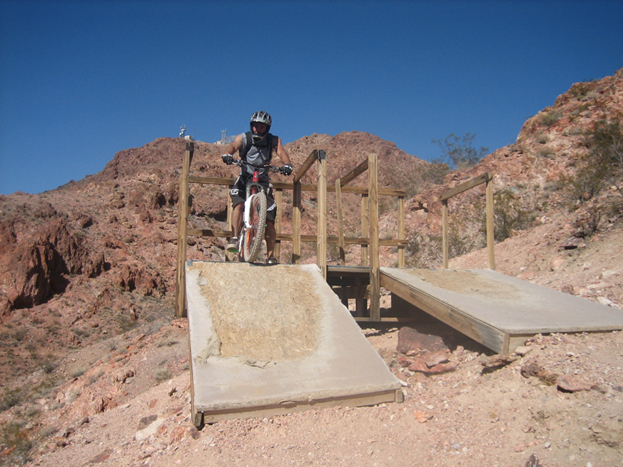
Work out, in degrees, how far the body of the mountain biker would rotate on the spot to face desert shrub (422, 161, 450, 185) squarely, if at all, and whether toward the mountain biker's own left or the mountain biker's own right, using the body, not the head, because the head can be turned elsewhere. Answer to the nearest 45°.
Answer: approximately 135° to the mountain biker's own left

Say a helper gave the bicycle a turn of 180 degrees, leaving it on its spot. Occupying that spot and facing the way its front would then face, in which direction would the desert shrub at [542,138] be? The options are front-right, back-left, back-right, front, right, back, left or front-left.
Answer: front-right

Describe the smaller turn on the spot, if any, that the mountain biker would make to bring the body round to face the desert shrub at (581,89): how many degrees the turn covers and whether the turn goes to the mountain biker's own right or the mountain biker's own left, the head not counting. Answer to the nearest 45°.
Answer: approximately 135° to the mountain biker's own left

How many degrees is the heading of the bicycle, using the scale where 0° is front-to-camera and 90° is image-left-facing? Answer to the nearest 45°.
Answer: approximately 0°

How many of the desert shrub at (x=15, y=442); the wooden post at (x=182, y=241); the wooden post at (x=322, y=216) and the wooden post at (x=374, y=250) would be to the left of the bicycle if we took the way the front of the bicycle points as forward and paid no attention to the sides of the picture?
2

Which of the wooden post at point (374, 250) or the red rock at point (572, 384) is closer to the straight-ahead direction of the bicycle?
the red rock

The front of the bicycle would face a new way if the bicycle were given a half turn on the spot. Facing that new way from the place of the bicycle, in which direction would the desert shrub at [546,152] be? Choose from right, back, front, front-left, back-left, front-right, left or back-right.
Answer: front-right
